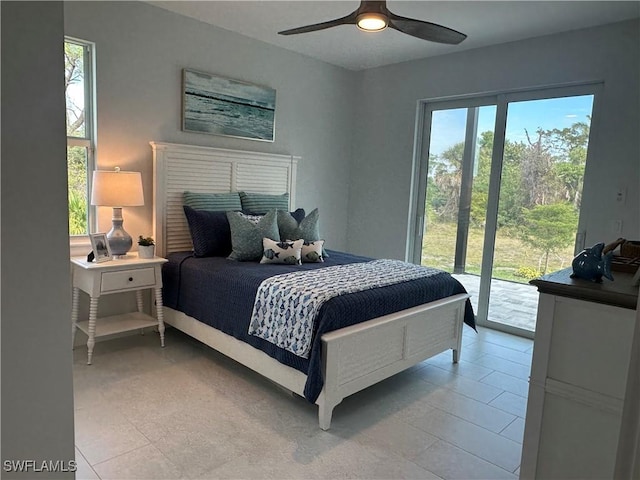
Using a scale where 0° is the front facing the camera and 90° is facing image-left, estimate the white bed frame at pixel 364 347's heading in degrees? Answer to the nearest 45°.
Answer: approximately 315°

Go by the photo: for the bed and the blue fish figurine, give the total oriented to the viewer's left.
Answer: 1

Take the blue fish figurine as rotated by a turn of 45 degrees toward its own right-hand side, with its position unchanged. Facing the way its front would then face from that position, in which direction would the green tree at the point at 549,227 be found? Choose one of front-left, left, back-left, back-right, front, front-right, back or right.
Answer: front-right

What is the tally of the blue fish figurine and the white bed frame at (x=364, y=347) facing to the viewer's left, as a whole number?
1

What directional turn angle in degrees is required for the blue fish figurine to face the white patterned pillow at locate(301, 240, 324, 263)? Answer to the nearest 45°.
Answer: approximately 45° to its right

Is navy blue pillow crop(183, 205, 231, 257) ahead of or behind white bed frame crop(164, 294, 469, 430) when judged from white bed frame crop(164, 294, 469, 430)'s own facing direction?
behind

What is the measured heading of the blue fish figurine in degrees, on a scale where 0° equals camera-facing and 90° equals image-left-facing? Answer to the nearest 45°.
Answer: approximately 90°

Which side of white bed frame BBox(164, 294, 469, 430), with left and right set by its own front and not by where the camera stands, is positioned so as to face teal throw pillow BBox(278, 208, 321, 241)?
back

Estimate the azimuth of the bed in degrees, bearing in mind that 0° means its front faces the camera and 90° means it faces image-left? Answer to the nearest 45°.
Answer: approximately 315°

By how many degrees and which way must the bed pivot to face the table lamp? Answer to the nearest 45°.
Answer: approximately 135° to its right

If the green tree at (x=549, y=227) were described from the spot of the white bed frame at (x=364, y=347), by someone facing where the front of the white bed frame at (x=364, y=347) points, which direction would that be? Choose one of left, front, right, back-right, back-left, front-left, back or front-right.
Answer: left

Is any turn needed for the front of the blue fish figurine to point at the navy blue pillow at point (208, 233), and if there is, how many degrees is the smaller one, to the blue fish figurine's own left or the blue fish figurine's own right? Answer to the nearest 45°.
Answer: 0° — it already faces it
